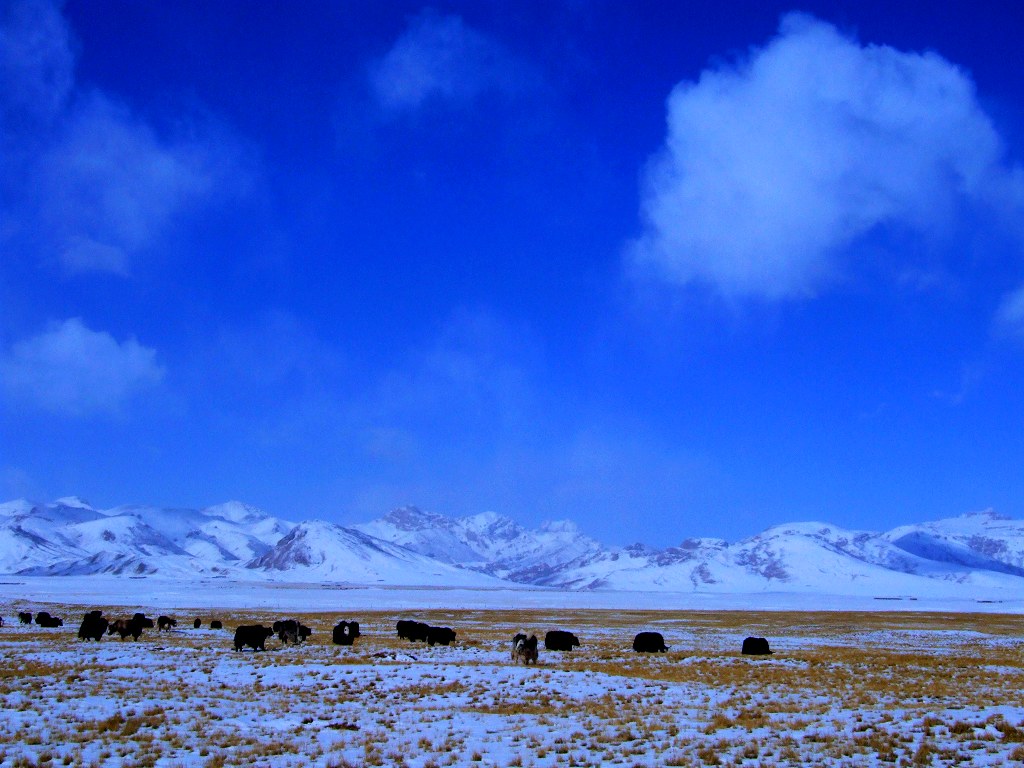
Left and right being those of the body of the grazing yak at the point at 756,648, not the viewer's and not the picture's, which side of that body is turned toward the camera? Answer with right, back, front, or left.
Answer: right

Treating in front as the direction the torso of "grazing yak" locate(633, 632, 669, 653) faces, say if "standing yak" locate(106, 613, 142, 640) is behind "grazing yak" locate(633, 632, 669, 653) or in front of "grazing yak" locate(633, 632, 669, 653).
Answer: behind

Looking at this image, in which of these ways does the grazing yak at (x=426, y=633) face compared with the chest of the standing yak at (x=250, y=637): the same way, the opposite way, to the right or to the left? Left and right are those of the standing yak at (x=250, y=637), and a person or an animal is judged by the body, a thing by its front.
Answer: the same way

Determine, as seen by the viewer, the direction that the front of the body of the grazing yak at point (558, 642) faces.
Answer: to the viewer's right

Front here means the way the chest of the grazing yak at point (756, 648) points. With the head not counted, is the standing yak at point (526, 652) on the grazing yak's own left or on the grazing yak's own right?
on the grazing yak's own right

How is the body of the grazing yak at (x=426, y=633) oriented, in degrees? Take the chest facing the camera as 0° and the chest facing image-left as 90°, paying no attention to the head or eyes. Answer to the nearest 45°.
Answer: approximately 270°
